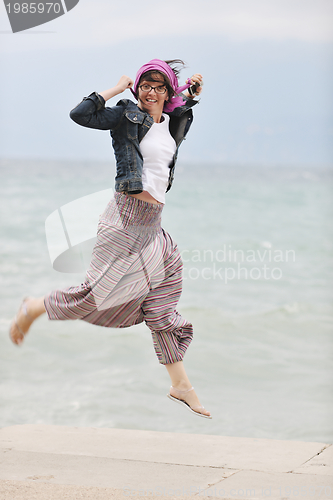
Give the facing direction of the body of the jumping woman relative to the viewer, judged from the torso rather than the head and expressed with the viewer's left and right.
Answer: facing the viewer and to the right of the viewer
